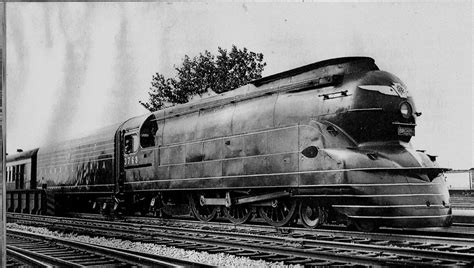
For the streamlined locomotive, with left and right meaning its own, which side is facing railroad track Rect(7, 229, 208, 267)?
right

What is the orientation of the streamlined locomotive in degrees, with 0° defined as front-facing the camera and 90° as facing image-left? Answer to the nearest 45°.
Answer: approximately 315°

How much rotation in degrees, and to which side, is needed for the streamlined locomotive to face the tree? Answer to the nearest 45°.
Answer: approximately 135° to its left
